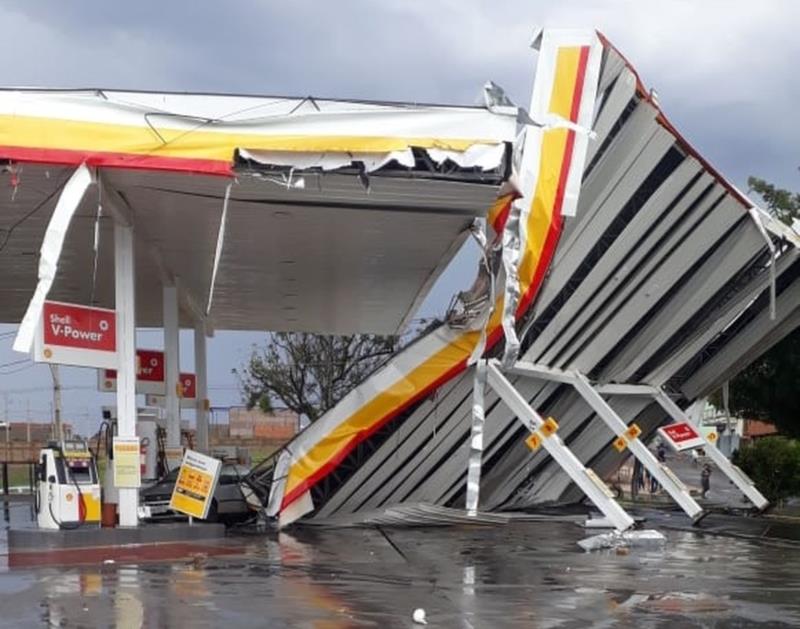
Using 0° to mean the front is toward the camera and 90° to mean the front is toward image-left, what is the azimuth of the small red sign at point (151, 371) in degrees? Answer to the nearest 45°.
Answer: approximately 0°

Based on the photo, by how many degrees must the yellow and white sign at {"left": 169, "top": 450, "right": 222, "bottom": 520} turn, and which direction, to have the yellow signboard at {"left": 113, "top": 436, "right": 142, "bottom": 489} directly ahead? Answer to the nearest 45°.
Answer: approximately 45° to its right

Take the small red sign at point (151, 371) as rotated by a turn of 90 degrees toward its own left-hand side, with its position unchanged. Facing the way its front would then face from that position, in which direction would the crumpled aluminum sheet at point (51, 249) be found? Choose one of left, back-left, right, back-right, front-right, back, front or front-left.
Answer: right

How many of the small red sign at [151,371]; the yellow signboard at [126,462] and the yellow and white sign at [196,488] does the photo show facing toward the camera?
3

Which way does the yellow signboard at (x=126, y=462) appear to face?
toward the camera

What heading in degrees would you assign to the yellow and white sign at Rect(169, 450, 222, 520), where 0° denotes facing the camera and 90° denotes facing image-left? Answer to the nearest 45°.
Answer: approximately 0°

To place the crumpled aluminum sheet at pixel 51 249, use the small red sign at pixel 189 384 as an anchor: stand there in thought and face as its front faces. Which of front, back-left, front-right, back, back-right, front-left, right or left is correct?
front

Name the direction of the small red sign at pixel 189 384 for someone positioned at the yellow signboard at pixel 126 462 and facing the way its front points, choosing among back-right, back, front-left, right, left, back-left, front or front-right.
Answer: back

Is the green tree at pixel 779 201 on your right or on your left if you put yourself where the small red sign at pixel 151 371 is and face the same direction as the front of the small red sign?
on your left

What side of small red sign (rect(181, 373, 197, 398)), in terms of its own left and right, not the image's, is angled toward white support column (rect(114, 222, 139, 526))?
front
